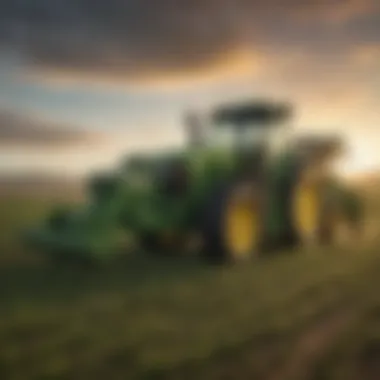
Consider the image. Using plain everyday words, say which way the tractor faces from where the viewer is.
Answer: facing the viewer and to the left of the viewer
